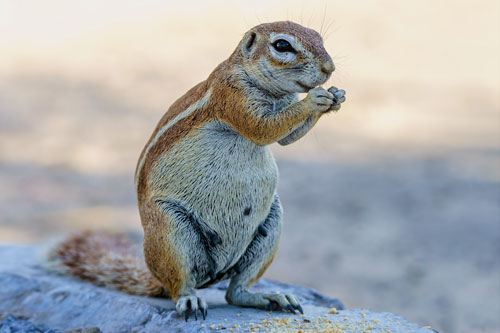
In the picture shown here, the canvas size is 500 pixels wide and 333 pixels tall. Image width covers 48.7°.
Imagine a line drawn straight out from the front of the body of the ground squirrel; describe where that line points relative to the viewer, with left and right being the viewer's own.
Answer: facing the viewer and to the right of the viewer
